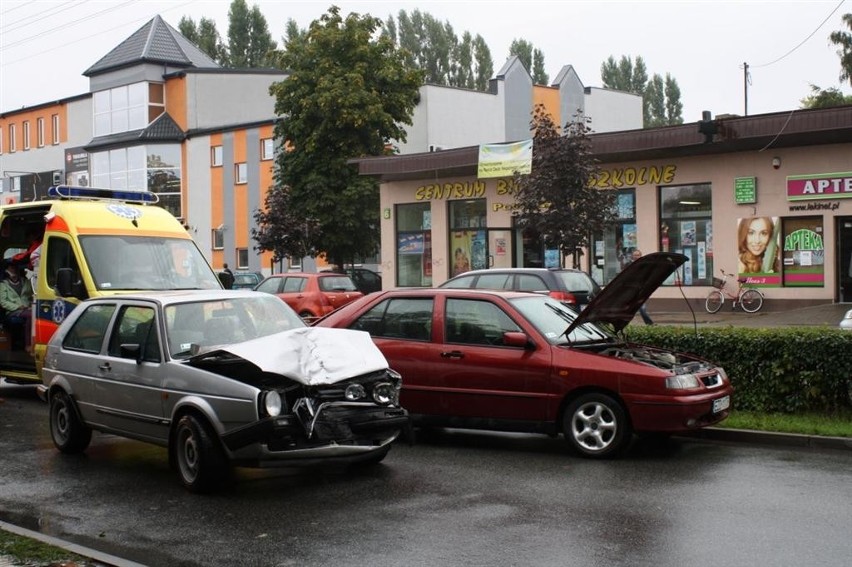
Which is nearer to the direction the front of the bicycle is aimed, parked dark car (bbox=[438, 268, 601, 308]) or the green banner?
the green banner

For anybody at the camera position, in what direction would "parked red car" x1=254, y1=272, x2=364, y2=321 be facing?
facing away from the viewer and to the left of the viewer

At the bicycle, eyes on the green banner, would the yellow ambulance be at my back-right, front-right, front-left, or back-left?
front-left

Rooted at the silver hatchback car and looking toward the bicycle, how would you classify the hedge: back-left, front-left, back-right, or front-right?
front-right

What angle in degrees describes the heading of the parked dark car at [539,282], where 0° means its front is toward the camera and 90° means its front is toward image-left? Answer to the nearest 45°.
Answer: approximately 135°

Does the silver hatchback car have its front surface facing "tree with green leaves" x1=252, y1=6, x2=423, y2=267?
no

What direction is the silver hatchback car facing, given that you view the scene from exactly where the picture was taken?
facing the viewer and to the right of the viewer

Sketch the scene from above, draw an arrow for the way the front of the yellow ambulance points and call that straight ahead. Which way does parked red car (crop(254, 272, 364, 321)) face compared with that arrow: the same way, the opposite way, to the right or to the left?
the opposite way

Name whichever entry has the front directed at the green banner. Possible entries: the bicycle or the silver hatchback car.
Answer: the bicycle

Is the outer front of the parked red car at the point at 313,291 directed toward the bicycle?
no

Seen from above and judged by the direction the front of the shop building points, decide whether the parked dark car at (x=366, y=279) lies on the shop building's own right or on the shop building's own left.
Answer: on the shop building's own right

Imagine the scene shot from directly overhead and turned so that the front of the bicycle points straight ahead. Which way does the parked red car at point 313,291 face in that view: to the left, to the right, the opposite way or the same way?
the same way

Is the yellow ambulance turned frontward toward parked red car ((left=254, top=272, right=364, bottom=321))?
no
